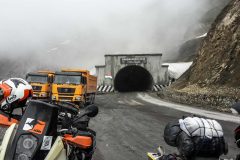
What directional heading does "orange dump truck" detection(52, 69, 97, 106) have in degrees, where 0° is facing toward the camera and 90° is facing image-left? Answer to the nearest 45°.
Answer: approximately 45°

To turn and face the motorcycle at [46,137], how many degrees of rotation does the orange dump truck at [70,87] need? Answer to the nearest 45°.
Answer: approximately 45° to its left

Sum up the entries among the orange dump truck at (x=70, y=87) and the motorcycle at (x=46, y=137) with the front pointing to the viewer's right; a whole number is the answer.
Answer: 0

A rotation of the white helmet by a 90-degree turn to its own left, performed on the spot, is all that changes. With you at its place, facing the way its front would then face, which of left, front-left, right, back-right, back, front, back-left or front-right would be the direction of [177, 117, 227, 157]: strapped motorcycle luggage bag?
front-left

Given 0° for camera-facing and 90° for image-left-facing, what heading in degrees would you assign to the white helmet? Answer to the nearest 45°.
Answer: approximately 90°
